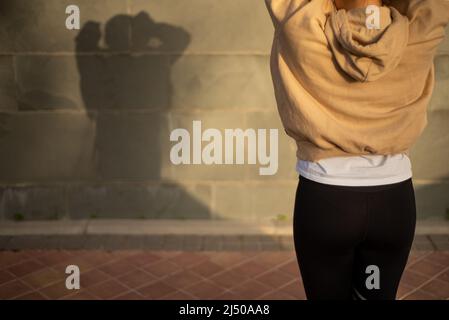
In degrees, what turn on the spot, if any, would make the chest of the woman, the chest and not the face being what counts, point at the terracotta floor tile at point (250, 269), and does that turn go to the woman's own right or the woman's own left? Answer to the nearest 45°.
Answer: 0° — they already face it

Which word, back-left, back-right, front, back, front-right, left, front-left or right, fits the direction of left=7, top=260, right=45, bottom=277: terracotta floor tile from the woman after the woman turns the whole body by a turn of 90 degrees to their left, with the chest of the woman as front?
front-right

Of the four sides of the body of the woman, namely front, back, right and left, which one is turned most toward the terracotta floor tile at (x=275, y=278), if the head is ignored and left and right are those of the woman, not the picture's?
front

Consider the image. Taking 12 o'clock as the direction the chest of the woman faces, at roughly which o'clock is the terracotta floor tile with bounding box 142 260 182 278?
The terracotta floor tile is roughly at 11 o'clock from the woman.

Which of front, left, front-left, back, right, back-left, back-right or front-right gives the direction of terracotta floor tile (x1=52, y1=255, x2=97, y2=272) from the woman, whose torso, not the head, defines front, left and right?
front-left

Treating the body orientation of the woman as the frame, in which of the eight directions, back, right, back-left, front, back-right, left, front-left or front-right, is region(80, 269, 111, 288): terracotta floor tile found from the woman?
front-left

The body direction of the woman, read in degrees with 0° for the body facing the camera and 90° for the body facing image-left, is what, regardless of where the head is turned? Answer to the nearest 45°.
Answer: approximately 180°

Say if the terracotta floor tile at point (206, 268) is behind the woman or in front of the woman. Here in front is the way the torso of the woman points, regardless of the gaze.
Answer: in front
